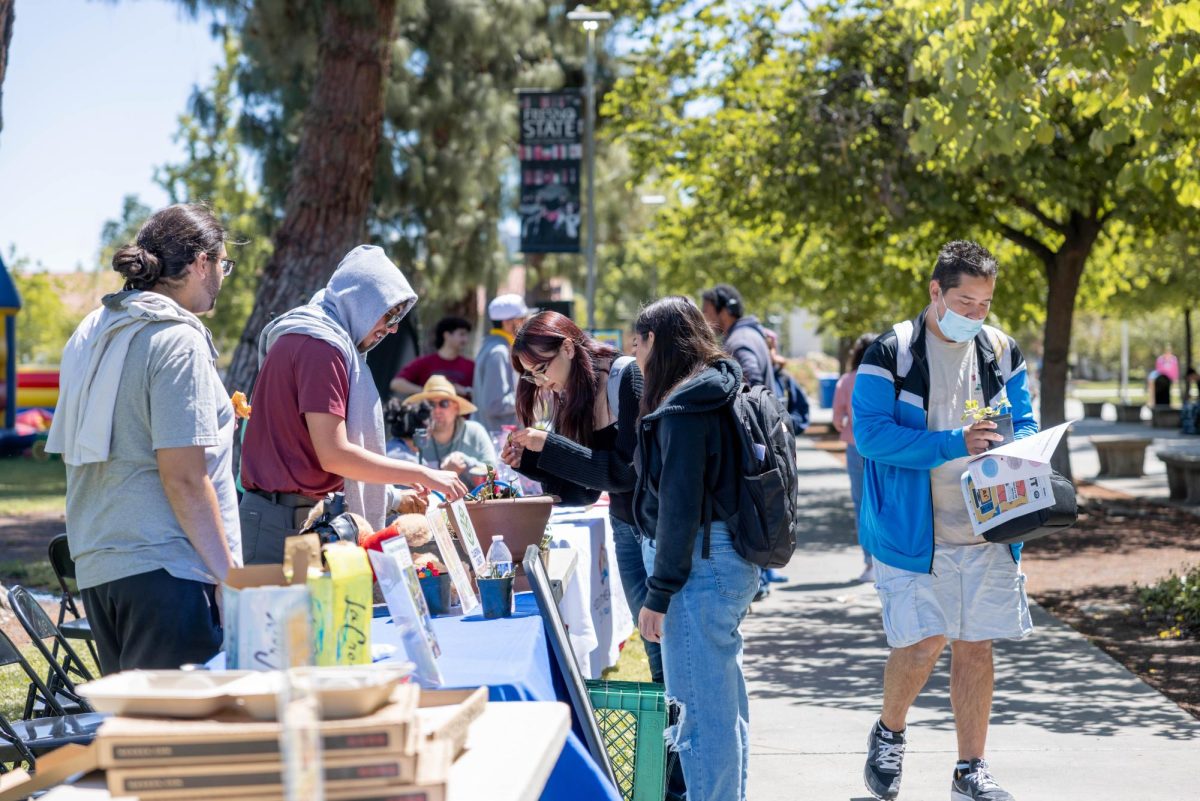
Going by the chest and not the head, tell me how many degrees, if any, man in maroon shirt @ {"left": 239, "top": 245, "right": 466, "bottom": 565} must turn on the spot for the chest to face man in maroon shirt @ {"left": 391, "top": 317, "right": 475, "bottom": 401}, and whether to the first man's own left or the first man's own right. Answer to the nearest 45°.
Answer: approximately 90° to the first man's own left

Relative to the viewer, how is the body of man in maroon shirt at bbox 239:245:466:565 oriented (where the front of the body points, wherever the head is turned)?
to the viewer's right

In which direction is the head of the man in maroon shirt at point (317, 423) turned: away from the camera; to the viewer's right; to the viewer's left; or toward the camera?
to the viewer's right

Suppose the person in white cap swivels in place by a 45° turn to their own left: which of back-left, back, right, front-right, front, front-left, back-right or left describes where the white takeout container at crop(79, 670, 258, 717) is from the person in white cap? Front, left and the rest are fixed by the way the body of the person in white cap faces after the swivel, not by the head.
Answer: back-right

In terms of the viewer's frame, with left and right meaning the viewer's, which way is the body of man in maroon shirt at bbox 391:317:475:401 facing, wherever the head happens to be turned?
facing the viewer and to the right of the viewer

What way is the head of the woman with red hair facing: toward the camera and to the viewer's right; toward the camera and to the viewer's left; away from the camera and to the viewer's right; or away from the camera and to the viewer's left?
toward the camera and to the viewer's left

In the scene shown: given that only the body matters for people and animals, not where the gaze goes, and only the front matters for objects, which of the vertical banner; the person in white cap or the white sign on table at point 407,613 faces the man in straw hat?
the vertical banner

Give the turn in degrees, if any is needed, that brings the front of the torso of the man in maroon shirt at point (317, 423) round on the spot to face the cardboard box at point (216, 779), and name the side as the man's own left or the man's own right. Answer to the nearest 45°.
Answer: approximately 90° to the man's own right

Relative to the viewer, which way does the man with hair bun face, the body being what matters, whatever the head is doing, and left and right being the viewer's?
facing away from the viewer and to the right of the viewer

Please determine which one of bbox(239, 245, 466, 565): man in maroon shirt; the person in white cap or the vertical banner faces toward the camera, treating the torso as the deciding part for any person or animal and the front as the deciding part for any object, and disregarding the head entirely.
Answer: the vertical banner

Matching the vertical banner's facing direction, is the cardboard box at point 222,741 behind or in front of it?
in front

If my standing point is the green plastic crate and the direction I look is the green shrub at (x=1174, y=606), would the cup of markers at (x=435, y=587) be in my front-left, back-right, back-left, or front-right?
back-left

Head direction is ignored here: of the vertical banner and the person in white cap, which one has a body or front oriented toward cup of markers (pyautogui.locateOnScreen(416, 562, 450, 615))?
the vertical banner
